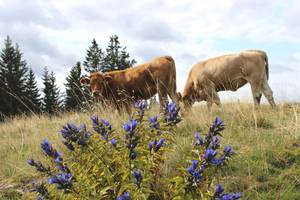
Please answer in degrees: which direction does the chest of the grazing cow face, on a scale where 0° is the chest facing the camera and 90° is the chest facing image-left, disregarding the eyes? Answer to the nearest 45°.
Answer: approximately 90°

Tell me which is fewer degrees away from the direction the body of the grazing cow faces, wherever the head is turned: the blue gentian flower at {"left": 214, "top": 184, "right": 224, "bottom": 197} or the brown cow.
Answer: the brown cow

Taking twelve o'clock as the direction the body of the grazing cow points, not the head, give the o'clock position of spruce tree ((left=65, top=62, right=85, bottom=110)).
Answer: The spruce tree is roughly at 1 o'clock from the grazing cow.

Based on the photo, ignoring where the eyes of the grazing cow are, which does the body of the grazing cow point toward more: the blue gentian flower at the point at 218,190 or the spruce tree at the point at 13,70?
the spruce tree

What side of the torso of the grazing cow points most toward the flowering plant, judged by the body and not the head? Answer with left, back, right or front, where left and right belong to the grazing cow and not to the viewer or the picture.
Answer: left

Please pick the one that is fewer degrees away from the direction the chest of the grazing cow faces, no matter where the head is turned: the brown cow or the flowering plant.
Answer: the brown cow

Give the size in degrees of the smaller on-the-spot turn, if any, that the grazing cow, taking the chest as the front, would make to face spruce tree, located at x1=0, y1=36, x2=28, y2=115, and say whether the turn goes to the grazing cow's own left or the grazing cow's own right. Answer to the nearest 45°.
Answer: approximately 45° to the grazing cow's own right

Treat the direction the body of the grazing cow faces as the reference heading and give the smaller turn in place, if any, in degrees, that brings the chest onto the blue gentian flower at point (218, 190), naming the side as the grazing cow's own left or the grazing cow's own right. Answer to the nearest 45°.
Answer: approximately 90° to the grazing cow's own left
